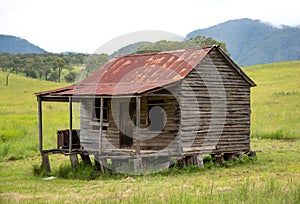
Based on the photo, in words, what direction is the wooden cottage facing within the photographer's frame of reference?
facing the viewer and to the left of the viewer

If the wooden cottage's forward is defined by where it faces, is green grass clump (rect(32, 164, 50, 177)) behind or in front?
in front

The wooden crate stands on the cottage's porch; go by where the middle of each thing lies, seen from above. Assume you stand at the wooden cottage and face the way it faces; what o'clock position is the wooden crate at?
The wooden crate is roughly at 2 o'clock from the wooden cottage.

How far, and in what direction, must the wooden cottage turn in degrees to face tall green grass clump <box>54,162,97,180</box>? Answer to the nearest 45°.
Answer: approximately 45° to its right
